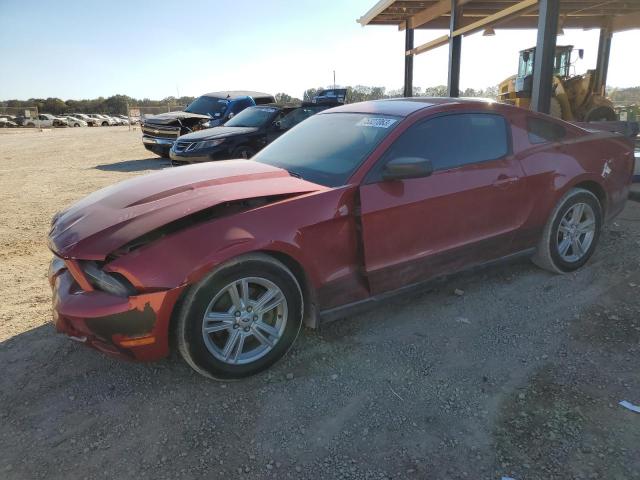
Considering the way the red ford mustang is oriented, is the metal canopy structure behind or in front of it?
behind

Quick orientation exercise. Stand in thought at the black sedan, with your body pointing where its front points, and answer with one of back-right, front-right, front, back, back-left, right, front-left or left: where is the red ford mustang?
front-left

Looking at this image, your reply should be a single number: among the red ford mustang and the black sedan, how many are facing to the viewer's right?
0

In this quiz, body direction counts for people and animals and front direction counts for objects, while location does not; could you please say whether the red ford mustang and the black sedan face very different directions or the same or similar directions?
same or similar directions

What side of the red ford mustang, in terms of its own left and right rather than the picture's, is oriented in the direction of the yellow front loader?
back

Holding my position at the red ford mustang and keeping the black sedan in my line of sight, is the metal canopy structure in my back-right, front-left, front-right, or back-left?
front-right

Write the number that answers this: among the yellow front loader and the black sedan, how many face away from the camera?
0

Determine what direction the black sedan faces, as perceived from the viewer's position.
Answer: facing the viewer and to the left of the viewer

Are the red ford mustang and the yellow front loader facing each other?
no

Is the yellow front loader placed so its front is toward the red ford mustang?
no

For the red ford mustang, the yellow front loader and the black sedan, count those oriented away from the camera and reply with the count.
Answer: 0

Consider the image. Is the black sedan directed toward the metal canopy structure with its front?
no

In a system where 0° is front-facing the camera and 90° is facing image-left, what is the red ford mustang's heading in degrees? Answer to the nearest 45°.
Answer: approximately 45°

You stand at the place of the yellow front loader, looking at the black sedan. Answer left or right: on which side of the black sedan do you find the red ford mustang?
left
